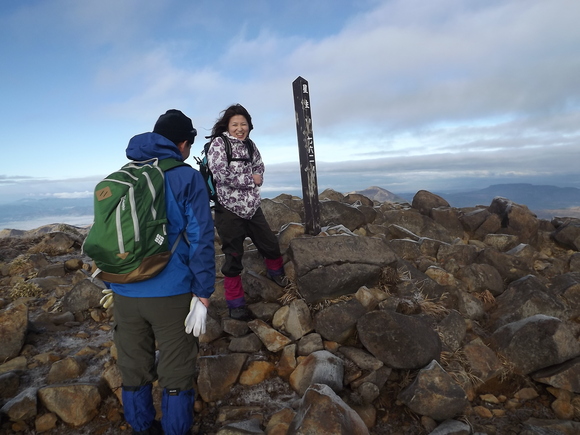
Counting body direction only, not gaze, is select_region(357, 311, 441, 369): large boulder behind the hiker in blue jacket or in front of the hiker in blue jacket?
in front

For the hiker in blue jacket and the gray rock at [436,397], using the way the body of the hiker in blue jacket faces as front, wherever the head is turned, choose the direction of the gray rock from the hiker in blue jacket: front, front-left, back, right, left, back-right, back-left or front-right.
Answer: front-right

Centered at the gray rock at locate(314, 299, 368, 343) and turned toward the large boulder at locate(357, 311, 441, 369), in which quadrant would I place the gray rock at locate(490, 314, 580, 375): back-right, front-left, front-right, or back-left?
front-left

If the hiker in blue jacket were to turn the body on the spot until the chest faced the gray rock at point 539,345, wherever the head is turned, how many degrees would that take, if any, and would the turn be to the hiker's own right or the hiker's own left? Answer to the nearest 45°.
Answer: approximately 45° to the hiker's own right

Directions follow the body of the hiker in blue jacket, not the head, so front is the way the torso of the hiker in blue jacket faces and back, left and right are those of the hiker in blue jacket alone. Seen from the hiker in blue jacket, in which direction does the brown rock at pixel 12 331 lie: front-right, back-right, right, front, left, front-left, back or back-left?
left

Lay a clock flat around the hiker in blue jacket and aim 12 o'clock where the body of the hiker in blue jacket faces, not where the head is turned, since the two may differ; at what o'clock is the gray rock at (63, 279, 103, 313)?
The gray rock is roughly at 10 o'clock from the hiker in blue jacket.

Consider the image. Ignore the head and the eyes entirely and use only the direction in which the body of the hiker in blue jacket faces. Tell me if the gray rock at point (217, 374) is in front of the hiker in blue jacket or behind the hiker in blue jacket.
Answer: in front

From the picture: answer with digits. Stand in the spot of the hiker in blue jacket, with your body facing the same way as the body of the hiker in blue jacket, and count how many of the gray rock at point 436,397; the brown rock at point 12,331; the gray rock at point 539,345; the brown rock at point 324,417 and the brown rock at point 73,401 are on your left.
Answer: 2

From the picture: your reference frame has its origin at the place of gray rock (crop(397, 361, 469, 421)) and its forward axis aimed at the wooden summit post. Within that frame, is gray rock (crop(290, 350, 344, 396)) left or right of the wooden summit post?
left

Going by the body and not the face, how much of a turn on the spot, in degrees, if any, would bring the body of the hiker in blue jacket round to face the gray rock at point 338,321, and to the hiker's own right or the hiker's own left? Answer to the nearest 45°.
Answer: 0° — they already face it

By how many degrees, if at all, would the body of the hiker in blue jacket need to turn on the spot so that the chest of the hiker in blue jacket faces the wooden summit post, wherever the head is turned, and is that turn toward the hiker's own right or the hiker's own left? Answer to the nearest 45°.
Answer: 0° — they already face it

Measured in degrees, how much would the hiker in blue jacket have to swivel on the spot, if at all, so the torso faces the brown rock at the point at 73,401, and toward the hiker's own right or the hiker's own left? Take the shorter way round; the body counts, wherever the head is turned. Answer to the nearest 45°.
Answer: approximately 90° to the hiker's own left

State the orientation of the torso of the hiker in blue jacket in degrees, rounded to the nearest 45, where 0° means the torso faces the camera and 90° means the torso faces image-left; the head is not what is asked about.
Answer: approximately 225°
